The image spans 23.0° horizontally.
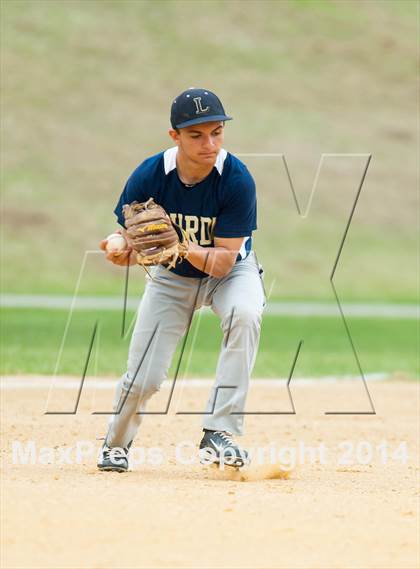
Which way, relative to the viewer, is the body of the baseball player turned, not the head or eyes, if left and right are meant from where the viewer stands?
facing the viewer
